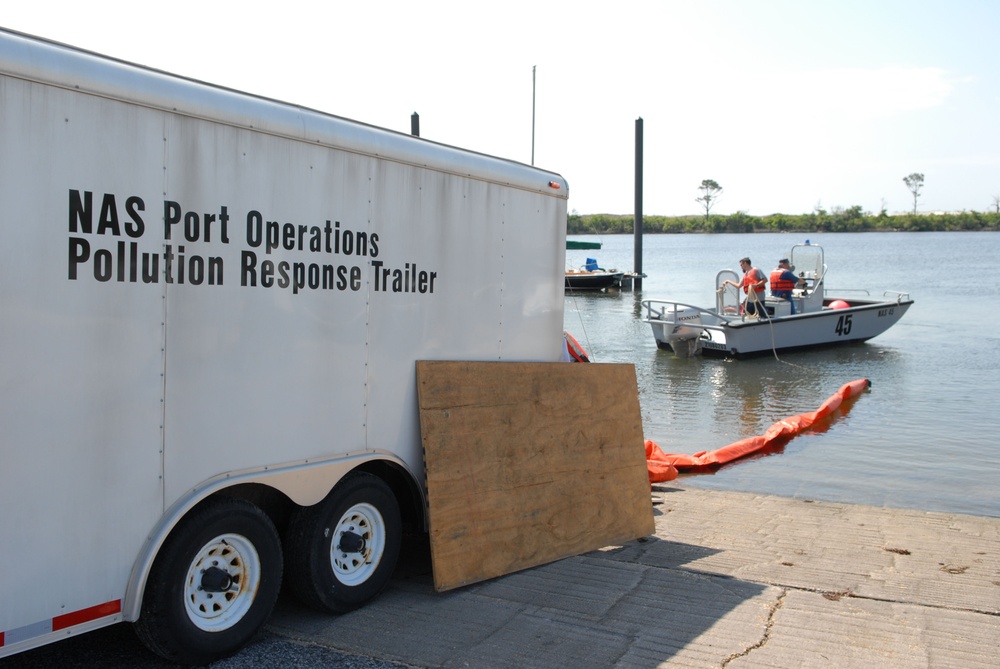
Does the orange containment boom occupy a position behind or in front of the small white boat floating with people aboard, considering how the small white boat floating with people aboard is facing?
behind
